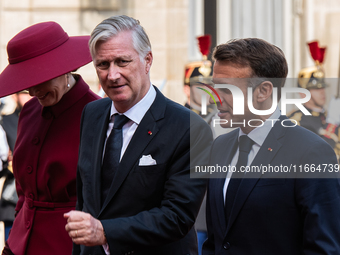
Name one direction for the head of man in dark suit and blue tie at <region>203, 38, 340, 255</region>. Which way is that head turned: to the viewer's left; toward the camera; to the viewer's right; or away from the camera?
to the viewer's left

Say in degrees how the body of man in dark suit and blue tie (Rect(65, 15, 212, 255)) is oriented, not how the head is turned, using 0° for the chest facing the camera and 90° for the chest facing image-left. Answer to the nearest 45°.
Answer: approximately 45°

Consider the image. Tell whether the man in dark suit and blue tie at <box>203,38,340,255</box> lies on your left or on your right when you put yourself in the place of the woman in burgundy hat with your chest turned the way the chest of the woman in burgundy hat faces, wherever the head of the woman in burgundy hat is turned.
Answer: on your left

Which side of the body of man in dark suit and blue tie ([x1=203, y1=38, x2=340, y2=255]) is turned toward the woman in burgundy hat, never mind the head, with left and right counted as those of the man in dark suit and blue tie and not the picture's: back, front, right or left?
right

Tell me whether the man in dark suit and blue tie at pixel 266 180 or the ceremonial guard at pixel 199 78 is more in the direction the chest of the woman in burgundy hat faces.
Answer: the man in dark suit and blue tie
